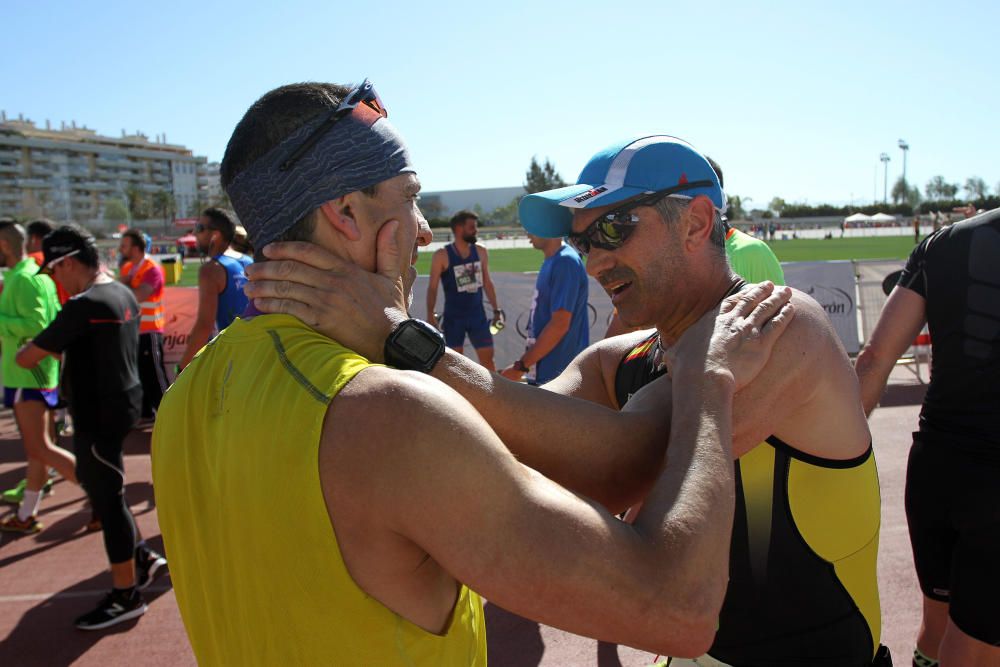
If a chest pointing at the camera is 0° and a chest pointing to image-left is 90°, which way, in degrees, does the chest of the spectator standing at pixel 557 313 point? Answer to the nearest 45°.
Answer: approximately 90°

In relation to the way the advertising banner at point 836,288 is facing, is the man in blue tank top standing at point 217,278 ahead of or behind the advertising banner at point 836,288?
ahead

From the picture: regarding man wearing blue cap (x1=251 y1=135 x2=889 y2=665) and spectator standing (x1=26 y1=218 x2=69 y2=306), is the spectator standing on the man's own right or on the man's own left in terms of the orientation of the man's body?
on the man's own right

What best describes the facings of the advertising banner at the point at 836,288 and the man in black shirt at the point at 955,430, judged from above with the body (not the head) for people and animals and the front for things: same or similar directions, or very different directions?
very different directions

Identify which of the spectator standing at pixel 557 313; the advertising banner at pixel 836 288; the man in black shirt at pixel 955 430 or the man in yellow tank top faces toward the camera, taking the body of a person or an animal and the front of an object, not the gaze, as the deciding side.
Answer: the advertising banner

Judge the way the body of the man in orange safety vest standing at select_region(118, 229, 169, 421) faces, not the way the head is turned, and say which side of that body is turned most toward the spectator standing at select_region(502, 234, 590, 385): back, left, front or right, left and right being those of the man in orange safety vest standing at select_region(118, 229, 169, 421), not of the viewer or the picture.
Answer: left

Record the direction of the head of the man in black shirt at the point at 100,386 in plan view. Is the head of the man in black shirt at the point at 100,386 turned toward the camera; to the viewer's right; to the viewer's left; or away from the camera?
to the viewer's left
